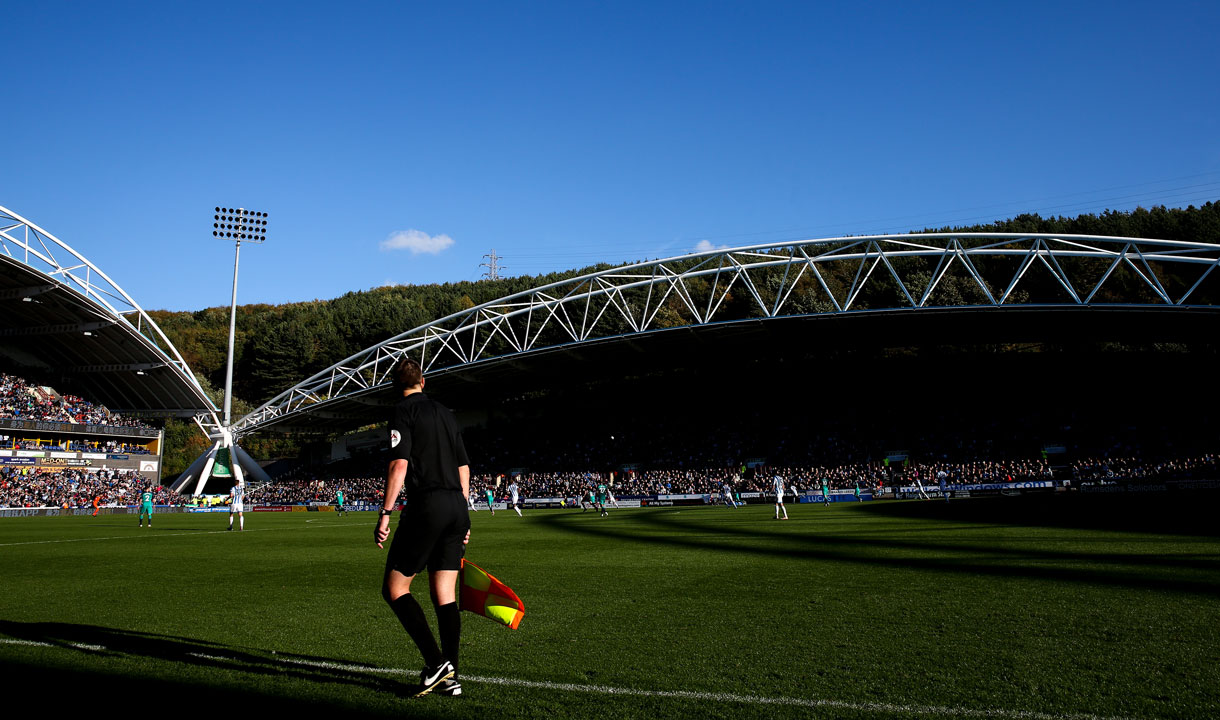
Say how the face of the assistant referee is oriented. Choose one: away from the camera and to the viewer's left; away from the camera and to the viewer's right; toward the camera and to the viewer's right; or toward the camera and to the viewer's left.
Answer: away from the camera and to the viewer's left

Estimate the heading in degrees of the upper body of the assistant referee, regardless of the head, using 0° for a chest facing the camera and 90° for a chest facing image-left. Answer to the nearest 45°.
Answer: approximately 135°
